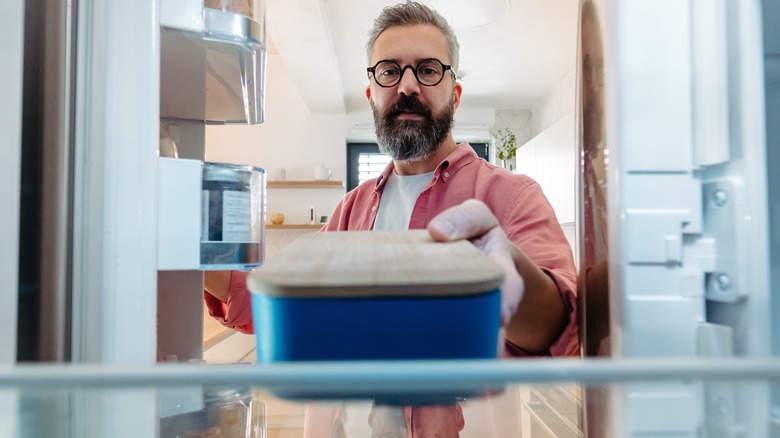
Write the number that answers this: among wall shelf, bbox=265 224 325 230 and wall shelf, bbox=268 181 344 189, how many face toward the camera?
2

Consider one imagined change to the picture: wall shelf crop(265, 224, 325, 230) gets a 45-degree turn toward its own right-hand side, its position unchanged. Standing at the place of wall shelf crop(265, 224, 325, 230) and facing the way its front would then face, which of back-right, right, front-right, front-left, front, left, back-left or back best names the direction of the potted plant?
back-left

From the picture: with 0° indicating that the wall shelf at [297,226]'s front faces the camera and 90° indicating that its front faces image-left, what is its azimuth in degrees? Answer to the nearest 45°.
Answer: approximately 0°

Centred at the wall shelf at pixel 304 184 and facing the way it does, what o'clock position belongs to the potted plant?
The potted plant is roughly at 9 o'clock from the wall shelf.

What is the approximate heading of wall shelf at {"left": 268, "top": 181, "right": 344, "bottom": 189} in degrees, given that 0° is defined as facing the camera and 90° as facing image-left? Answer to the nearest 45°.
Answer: approximately 0°
